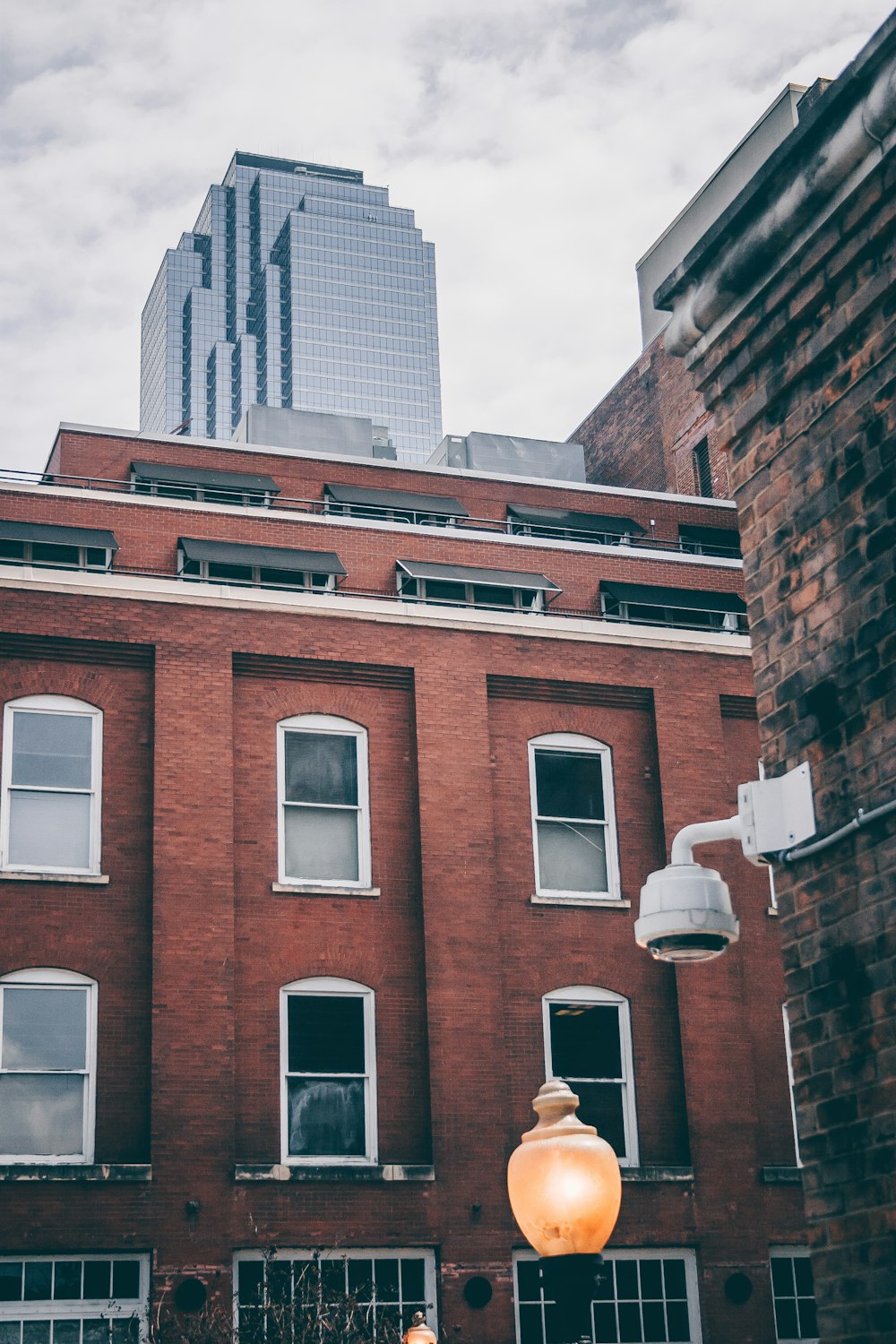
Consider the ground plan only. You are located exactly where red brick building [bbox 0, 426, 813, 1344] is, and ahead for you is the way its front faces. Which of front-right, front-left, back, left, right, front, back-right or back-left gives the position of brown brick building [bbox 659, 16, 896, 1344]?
front

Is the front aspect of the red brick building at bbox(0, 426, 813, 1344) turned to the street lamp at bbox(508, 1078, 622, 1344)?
yes

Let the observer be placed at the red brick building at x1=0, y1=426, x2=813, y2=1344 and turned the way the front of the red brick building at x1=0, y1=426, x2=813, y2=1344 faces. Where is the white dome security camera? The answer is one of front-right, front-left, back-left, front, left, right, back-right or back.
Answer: front

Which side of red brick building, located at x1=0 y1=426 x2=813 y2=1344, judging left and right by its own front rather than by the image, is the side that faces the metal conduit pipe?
front

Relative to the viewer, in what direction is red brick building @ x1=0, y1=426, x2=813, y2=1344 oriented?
toward the camera

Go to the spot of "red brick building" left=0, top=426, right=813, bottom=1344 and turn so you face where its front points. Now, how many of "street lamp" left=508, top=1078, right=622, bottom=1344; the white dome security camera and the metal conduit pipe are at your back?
0
